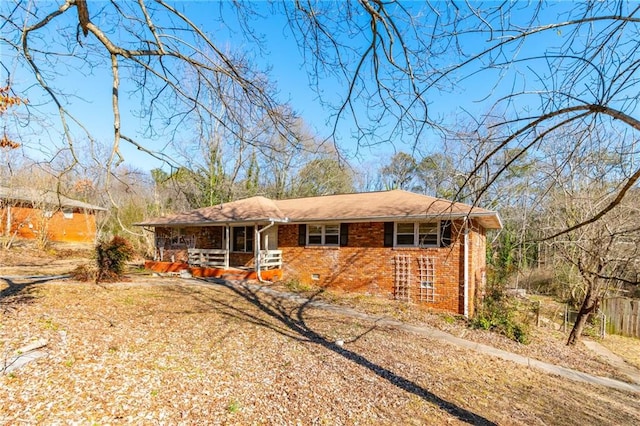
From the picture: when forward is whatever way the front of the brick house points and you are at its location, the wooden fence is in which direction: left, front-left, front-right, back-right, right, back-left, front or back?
back-left

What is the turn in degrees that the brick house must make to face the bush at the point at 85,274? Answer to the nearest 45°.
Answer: approximately 45° to its right

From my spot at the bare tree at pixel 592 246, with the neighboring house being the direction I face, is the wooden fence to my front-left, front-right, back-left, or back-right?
back-right

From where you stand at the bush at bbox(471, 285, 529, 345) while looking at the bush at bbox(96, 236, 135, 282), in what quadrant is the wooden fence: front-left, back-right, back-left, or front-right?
back-right

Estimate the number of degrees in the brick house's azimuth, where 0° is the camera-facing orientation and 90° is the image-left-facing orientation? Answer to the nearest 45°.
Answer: approximately 45°

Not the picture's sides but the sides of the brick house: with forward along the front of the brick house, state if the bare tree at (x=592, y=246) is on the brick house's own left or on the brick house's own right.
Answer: on the brick house's own left

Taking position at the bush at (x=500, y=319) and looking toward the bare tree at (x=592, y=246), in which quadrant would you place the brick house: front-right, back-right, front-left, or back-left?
back-left

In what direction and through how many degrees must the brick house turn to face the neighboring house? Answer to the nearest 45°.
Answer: approximately 45° to its right

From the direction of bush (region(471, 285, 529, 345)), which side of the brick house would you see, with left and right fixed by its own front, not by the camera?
left
